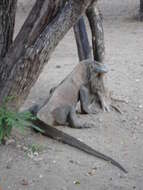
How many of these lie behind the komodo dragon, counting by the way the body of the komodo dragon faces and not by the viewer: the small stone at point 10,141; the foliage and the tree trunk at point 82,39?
2

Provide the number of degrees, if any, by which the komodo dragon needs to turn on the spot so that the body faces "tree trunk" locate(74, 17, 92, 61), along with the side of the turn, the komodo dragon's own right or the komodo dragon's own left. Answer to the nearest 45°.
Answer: approximately 45° to the komodo dragon's own left

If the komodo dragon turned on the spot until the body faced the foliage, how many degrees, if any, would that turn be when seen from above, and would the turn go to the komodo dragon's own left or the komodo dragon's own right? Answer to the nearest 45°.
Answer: approximately 180°

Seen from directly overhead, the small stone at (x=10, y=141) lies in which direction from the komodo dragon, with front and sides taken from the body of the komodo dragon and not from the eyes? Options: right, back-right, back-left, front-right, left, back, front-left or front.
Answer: back

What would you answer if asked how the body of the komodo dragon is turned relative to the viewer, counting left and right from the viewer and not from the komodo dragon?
facing away from the viewer and to the right of the viewer

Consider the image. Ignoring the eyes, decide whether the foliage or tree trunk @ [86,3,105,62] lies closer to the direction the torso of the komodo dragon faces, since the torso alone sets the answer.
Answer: the tree trunk
